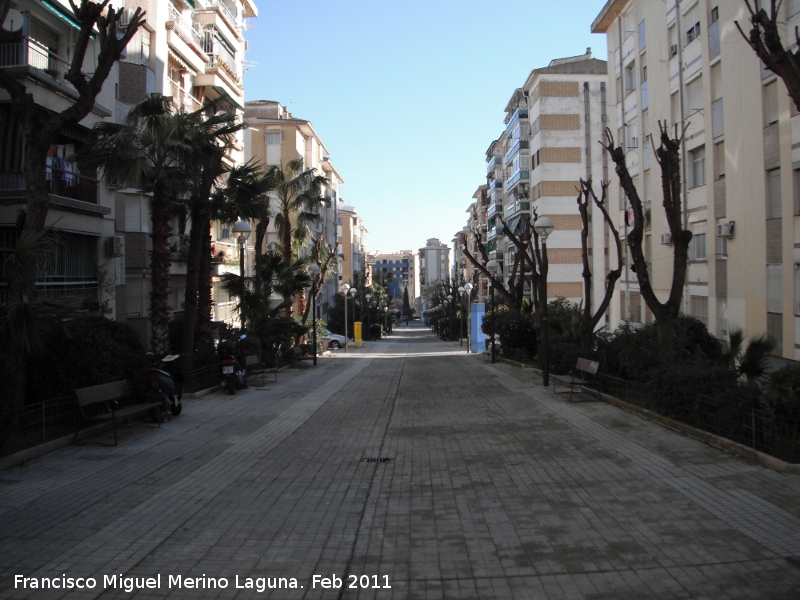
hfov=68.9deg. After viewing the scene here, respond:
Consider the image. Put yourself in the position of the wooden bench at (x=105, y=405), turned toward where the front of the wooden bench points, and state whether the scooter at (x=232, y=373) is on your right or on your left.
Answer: on your left

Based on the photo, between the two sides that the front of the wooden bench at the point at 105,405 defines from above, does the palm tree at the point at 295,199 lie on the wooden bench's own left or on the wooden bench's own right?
on the wooden bench's own left

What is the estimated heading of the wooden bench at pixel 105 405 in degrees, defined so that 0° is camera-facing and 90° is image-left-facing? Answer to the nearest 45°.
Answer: approximately 315°

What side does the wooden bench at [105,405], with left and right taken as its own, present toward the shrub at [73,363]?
back

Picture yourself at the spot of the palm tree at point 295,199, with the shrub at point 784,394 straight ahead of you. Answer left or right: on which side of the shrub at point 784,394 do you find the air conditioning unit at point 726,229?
left

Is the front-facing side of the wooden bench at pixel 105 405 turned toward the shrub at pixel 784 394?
yes

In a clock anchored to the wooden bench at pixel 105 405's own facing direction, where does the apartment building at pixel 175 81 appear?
The apartment building is roughly at 8 o'clock from the wooden bench.

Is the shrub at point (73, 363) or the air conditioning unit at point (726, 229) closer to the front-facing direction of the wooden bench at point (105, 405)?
the air conditioning unit
